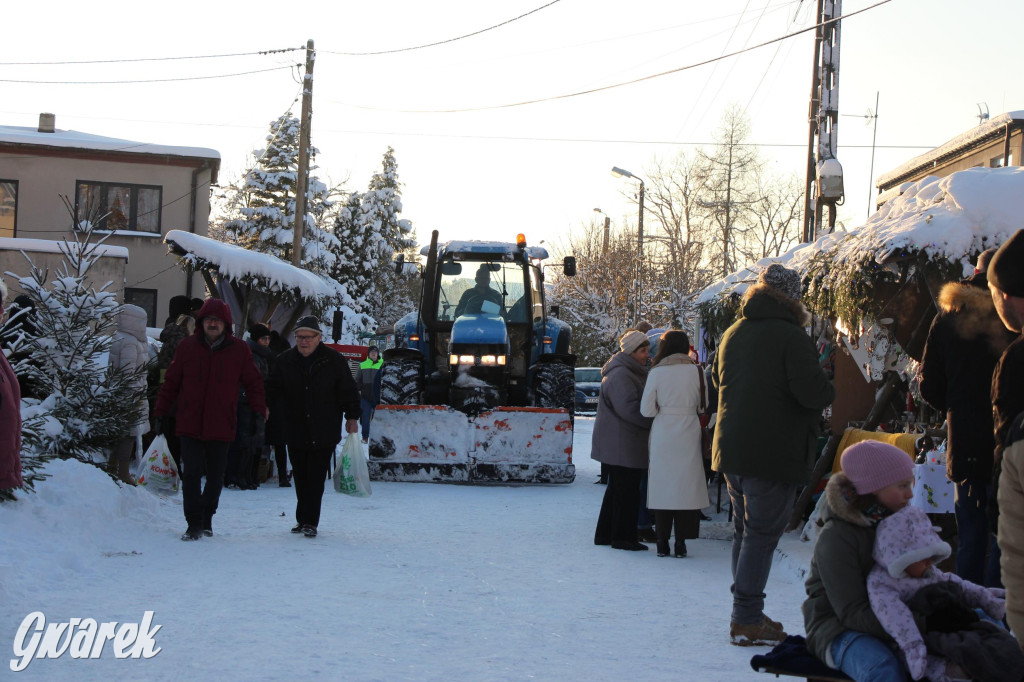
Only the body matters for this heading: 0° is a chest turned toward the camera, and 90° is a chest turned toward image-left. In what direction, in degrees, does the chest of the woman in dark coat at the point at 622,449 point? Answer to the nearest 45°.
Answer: approximately 270°

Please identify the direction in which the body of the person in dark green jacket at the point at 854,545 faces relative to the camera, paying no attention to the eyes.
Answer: to the viewer's right

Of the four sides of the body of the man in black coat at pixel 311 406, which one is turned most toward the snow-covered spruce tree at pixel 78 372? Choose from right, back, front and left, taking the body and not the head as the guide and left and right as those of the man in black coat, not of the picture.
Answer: right

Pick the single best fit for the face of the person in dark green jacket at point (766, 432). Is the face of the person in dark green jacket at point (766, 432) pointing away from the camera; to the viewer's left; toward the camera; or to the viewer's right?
away from the camera

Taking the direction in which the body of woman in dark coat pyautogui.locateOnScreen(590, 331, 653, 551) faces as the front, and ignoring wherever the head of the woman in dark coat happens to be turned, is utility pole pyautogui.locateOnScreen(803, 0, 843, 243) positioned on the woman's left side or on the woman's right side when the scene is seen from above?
on the woman's left side

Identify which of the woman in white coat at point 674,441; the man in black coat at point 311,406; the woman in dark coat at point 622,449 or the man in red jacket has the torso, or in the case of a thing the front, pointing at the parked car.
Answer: the woman in white coat

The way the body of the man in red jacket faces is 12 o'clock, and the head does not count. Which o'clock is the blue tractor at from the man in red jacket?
The blue tractor is roughly at 7 o'clock from the man in red jacket.

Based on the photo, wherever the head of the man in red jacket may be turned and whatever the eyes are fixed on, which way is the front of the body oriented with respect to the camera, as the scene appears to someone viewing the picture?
toward the camera

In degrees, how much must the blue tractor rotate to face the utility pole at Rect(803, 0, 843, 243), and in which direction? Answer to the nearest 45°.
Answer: approximately 90° to its left

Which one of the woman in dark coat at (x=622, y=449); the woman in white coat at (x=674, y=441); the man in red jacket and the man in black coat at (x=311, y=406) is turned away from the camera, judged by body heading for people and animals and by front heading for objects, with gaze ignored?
the woman in white coat

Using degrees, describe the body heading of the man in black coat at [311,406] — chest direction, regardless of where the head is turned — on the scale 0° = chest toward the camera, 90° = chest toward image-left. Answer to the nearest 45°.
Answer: approximately 0°

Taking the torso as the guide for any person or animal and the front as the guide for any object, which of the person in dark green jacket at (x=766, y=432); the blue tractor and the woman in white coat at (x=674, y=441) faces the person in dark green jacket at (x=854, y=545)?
the blue tractor

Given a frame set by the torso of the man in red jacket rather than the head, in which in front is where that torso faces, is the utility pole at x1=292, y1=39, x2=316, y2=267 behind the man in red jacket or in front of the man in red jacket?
behind

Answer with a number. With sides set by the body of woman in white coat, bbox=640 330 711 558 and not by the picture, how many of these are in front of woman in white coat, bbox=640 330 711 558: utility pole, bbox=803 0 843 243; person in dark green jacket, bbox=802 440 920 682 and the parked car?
2

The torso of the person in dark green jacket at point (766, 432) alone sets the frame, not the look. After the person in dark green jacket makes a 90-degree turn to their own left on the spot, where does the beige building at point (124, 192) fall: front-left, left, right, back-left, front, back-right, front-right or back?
front

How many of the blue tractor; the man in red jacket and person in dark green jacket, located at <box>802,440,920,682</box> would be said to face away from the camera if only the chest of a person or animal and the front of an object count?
0

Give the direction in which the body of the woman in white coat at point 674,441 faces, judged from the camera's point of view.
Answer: away from the camera
